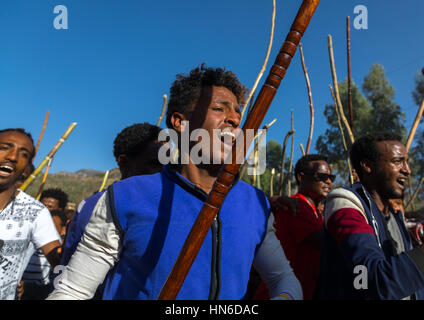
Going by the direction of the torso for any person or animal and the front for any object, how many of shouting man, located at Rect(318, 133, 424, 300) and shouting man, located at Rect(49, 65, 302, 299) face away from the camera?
0

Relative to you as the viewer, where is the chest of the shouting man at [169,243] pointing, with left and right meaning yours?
facing the viewer and to the right of the viewer

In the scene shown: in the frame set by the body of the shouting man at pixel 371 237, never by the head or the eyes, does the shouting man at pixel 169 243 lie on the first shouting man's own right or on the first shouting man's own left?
on the first shouting man's own right

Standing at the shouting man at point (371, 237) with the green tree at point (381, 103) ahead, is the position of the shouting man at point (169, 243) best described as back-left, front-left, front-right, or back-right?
back-left
